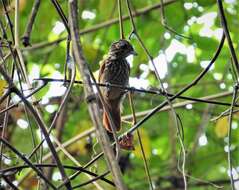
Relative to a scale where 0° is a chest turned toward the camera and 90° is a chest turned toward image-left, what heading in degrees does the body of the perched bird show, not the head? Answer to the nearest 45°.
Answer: approximately 315°
